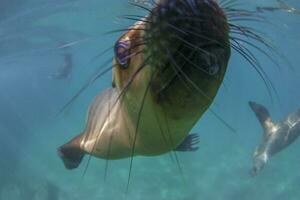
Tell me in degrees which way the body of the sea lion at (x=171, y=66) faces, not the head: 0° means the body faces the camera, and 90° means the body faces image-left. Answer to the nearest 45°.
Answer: approximately 0°

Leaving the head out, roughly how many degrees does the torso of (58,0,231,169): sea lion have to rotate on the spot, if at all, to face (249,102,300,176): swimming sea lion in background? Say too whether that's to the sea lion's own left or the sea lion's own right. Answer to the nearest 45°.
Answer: approximately 135° to the sea lion's own left
